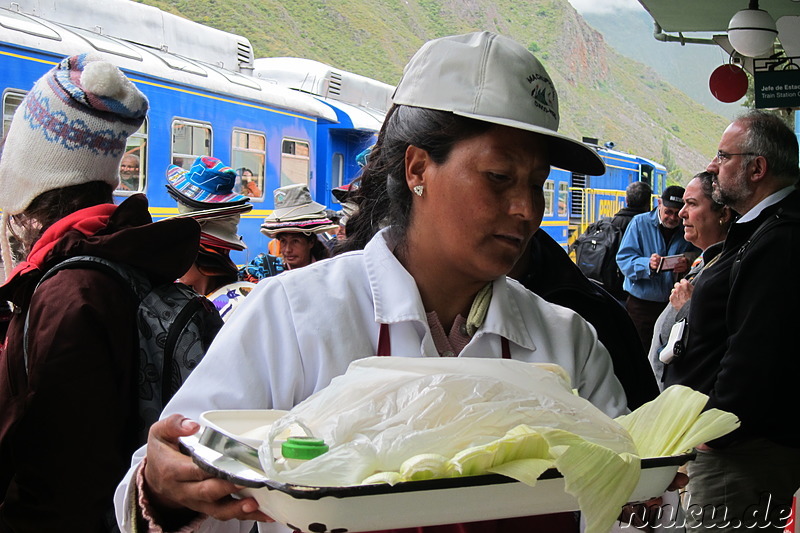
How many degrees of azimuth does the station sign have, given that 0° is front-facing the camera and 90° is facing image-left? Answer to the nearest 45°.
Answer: approximately 0°

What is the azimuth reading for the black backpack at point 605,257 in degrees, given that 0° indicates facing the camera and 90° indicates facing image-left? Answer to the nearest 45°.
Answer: approximately 45°

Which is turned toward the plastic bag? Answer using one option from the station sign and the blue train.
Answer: the station sign

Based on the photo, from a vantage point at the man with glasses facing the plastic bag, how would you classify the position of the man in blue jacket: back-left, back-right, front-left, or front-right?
back-right

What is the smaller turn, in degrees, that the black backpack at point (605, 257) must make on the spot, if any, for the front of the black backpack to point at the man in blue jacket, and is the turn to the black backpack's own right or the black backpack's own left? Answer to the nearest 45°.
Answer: approximately 45° to the black backpack's own left

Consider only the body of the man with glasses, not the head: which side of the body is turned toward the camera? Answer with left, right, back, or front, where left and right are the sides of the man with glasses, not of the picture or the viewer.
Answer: left

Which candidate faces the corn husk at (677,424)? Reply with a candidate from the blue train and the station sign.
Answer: the station sign
